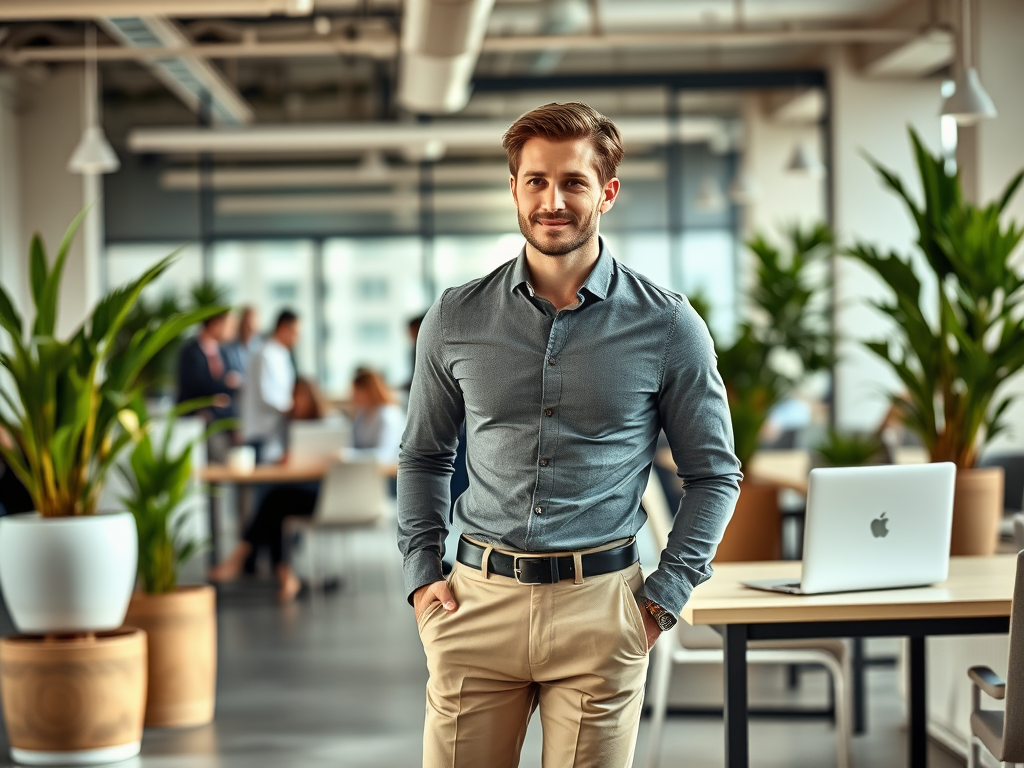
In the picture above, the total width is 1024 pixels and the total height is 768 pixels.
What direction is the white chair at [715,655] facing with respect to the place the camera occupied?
facing to the right of the viewer

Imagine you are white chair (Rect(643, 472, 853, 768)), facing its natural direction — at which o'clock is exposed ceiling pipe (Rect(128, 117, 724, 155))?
The exposed ceiling pipe is roughly at 8 o'clock from the white chair.

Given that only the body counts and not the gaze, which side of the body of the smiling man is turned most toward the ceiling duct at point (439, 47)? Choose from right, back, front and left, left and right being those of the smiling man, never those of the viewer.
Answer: back

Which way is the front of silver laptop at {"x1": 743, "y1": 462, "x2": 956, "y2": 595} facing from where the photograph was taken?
facing away from the viewer and to the left of the viewer

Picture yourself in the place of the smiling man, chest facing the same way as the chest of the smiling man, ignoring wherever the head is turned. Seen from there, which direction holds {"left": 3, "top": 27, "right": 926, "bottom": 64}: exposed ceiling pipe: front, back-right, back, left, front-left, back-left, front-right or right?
back

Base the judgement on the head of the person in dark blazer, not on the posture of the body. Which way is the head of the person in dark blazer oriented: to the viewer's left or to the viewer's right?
to the viewer's right

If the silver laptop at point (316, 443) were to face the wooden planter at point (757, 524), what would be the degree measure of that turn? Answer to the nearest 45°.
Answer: approximately 135° to its right

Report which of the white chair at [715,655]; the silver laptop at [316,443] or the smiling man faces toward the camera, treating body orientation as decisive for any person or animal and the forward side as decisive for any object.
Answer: the smiling man

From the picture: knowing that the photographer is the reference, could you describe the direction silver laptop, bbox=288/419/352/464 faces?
facing away from the viewer

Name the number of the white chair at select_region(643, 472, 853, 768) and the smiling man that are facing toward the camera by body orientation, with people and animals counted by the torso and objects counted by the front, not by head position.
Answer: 1

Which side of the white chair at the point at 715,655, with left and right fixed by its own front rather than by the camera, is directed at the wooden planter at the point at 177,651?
back
